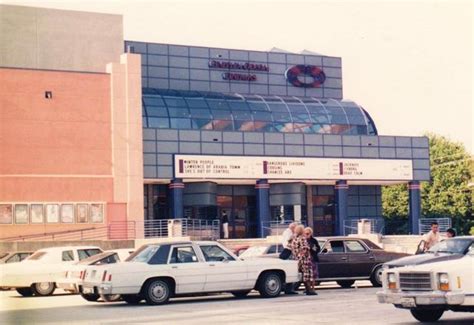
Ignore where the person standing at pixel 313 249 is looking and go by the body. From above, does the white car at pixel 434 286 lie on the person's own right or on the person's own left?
on the person's own left

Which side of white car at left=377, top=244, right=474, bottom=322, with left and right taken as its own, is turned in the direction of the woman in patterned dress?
right

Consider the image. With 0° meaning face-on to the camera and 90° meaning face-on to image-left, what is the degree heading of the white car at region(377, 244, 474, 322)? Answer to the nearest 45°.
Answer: approximately 45°

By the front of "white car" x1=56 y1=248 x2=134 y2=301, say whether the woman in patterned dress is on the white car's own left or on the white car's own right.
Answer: on the white car's own right
